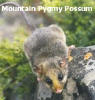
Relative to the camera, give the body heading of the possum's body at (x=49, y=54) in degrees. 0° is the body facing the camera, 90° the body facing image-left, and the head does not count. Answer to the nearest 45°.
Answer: approximately 0°
